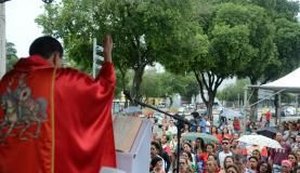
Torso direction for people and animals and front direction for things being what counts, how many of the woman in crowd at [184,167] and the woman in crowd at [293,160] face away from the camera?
0

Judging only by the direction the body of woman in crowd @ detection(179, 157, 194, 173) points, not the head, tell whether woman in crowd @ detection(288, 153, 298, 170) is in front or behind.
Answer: behind

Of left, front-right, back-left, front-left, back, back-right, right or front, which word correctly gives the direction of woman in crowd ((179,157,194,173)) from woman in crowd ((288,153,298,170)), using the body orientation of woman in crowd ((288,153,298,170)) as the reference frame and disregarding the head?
front

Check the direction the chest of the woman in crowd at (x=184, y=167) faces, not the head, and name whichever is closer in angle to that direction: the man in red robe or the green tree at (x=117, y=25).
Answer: the man in red robe

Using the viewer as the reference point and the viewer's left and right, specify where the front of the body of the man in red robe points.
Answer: facing away from the viewer and to the right of the viewer

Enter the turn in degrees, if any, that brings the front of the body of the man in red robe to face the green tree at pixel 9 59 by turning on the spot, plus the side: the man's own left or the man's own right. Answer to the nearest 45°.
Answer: approximately 45° to the man's own left

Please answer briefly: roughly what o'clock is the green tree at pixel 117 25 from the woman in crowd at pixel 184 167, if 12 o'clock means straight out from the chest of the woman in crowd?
The green tree is roughly at 4 o'clock from the woman in crowd.

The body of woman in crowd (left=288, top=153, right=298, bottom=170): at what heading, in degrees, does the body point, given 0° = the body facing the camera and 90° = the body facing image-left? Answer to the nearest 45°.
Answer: approximately 45°

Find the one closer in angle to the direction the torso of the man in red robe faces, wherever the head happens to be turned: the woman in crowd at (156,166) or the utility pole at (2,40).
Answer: the woman in crowd

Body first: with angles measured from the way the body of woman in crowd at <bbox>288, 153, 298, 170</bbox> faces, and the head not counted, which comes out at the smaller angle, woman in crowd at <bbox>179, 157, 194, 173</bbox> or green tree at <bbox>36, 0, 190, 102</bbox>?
the woman in crowd

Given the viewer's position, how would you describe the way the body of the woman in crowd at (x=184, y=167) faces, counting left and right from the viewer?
facing the viewer and to the left of the viewer

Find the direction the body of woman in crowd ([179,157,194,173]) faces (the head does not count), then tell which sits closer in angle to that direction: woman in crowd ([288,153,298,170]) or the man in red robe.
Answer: the man in red robe
